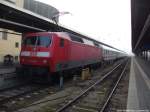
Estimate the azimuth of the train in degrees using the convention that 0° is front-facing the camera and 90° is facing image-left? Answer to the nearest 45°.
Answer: approximately 45°
